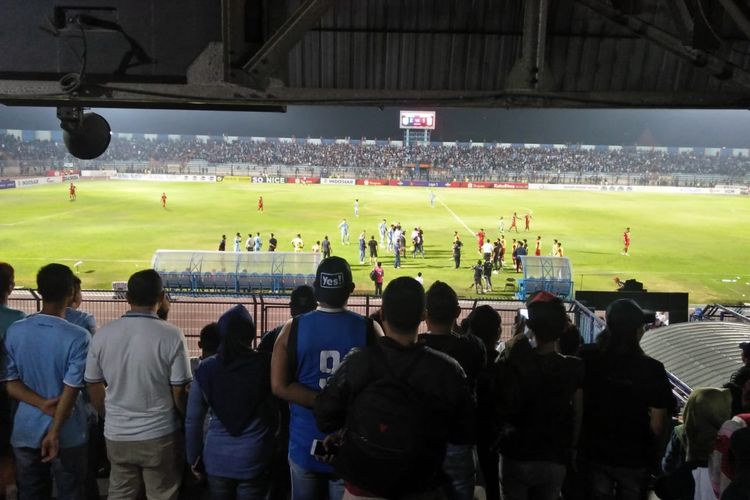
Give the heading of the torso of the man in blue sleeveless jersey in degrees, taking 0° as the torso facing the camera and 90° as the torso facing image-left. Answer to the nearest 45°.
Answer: approximately 180°

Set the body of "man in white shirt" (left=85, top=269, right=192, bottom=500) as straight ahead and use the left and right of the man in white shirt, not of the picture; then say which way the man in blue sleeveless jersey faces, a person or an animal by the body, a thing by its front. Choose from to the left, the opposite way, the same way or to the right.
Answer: the same way

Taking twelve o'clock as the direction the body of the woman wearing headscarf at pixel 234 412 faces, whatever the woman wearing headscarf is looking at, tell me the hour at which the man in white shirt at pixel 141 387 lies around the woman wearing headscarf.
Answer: The man in white shirt is roughly at 10 o'clock from the woman wearing headscarf.

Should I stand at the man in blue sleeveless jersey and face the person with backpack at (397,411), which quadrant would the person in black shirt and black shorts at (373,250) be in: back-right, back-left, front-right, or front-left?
back-left

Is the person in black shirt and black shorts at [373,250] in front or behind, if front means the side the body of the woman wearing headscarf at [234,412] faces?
in front

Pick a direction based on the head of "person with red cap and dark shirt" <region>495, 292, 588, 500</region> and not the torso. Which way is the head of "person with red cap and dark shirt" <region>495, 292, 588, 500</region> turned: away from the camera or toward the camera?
away from the camera

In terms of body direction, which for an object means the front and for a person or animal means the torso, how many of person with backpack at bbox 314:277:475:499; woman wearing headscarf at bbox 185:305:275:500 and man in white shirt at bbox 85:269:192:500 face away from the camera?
3

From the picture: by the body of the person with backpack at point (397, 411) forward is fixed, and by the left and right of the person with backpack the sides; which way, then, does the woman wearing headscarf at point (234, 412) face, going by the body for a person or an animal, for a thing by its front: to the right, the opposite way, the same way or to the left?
the same way

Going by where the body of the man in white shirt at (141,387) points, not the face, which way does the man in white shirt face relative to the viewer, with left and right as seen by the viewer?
facing away from the viewer

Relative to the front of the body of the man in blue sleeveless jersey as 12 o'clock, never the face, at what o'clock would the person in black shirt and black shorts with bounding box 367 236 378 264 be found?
The person in black shirt and black shorts is roughly at 12 o'clock from the man in blue sleeveless jersey.

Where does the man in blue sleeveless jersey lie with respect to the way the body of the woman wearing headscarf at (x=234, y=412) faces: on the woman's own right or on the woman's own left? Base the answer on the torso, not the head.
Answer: on the woman's own right

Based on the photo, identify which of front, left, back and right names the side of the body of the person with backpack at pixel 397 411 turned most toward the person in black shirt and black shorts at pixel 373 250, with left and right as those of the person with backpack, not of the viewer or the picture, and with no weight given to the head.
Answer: front

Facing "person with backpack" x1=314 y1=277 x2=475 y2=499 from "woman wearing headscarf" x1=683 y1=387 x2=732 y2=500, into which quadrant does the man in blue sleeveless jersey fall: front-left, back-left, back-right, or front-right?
front-right

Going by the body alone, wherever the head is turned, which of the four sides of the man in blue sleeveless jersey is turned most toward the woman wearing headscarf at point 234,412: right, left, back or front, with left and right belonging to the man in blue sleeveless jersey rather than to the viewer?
left

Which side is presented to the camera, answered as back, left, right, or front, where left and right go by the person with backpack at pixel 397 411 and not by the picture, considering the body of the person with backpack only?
back

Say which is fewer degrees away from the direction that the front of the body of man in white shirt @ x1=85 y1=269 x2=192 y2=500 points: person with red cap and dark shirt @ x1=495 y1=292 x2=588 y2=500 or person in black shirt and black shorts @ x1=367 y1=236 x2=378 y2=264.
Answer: the person in black shirt and black shorts

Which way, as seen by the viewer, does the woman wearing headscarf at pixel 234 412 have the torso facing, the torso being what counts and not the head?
away from the camera

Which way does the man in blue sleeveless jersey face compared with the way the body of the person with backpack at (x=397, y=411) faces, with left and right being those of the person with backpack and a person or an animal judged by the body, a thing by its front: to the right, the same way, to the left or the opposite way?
the same way

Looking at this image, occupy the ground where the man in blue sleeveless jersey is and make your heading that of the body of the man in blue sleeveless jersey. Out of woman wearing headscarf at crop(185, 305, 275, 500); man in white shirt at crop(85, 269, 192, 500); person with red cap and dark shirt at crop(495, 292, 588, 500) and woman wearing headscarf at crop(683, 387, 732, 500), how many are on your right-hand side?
2
